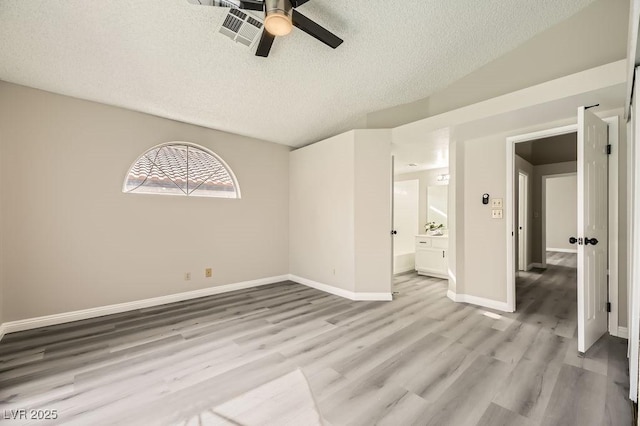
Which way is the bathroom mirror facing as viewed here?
toward the camera

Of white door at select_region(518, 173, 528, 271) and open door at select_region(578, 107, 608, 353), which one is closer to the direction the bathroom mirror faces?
the open door

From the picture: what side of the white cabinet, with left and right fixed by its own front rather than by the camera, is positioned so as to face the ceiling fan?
front

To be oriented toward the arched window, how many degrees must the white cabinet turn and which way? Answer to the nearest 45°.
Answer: approximately 45° to its right

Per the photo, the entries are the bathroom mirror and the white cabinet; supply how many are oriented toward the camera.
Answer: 2

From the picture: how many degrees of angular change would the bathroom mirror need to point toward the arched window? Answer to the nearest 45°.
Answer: approximately 45° to its right

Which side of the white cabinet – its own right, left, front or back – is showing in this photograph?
front

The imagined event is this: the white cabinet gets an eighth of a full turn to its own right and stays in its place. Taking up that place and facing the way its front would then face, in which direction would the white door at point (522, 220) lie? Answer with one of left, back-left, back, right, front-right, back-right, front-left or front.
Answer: back

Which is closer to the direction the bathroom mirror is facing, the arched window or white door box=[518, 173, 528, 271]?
the arched window
